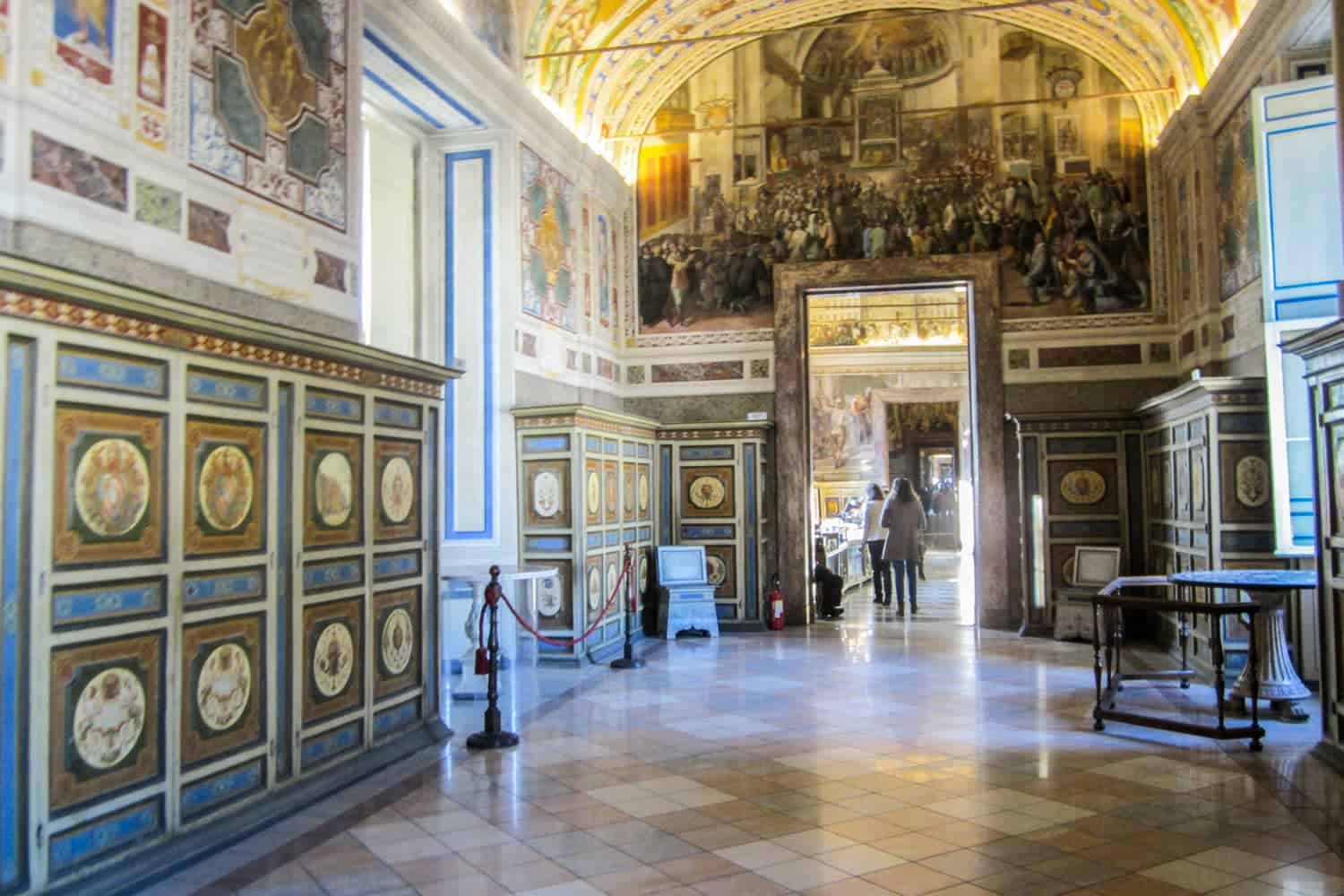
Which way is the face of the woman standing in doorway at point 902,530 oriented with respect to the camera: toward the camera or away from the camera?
away from the camera

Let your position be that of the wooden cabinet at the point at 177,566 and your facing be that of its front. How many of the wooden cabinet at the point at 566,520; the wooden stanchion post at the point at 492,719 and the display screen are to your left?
3

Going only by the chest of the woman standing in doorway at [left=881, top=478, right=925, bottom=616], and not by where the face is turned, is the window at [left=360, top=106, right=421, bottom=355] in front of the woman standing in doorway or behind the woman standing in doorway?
behind

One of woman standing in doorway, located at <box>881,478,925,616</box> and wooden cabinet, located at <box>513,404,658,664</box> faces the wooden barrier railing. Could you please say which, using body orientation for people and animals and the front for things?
the wooden cabinet

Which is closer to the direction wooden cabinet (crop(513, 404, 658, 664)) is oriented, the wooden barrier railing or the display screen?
the wooden barrier railing

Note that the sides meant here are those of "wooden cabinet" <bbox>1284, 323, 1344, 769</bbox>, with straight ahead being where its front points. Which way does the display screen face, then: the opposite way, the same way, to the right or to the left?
to the left

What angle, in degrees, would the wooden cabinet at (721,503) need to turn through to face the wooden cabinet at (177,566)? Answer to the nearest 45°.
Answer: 0° — it already faces it

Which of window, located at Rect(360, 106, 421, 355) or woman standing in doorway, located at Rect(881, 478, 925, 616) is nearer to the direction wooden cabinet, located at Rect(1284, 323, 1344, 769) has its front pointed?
the window

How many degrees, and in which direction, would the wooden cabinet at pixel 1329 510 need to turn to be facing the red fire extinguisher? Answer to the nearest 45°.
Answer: approximately 90° to its right

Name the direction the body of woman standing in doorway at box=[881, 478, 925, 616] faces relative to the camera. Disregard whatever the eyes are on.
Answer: away from the camera

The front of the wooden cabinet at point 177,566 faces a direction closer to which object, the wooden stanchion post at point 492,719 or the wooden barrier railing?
the wooden barrier railing

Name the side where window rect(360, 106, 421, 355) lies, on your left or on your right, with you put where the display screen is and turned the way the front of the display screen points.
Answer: on your right
